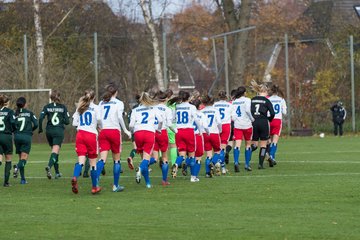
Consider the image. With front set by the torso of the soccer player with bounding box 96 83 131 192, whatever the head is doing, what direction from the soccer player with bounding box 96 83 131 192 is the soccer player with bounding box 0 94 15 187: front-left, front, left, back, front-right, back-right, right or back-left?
left

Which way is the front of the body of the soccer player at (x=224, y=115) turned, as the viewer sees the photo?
away from the camera

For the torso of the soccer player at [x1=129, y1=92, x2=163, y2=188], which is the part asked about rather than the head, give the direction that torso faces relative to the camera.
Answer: away from the camera

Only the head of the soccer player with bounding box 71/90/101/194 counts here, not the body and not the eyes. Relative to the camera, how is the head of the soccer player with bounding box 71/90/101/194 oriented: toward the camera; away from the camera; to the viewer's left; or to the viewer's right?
away from the camera

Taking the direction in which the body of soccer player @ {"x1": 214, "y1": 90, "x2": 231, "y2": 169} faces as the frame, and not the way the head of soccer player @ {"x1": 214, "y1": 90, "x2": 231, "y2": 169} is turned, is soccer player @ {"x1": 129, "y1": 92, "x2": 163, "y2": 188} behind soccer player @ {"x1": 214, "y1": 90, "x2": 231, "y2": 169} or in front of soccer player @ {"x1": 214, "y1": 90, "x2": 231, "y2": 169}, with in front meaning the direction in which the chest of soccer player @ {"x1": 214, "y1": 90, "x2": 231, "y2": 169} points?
behind

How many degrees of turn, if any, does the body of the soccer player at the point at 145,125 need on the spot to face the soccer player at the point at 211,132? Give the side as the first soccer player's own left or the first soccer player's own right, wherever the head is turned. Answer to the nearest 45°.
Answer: approximately 45° to the first soccer player's own right

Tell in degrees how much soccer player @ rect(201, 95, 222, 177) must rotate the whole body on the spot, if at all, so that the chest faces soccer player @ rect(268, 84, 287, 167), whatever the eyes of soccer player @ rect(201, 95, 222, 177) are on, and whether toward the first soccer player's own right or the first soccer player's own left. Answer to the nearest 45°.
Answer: approximately 45° to the first soccer player's own right

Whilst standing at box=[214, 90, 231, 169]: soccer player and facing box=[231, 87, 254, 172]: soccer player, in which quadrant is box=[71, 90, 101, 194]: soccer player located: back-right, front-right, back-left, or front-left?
back-right

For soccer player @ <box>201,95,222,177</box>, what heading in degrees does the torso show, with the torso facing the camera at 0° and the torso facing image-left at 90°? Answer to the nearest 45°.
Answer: approximately 180°

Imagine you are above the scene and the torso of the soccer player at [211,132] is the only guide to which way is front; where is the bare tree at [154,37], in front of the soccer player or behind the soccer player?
in front
